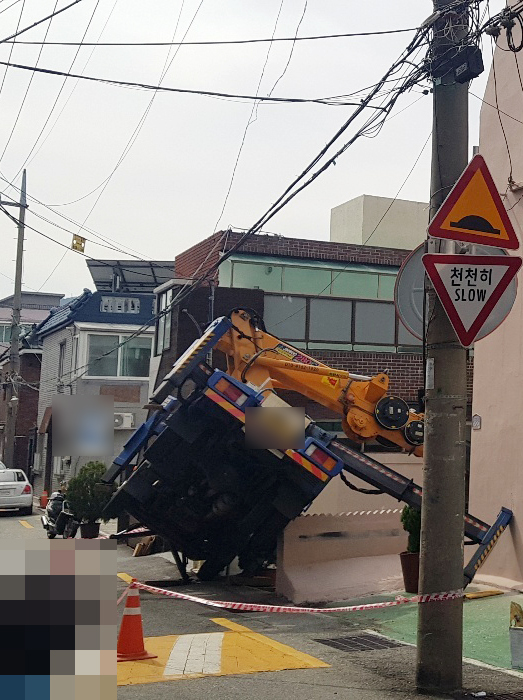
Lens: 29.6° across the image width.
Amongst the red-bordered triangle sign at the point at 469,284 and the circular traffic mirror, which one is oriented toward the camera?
the red-bordered triangle sign

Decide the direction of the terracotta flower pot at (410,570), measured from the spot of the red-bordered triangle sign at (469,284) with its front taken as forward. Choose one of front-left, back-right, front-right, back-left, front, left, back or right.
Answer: back

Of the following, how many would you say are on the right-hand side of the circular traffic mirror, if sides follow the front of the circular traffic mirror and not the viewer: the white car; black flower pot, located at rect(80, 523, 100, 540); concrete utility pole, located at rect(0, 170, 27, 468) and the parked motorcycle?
0

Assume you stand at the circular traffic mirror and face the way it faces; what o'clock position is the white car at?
The white car is roughly at 11 o'clock from the circular traffic mirror.

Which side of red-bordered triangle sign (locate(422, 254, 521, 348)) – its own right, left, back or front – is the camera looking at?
front

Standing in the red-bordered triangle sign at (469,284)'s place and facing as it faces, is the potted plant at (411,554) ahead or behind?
behind

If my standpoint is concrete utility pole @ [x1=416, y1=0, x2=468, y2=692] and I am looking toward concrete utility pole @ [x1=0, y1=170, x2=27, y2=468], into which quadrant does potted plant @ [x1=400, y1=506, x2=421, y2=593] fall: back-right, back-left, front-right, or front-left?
front-right

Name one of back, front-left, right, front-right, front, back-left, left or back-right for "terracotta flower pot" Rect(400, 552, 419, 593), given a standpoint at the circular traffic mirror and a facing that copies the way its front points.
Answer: front

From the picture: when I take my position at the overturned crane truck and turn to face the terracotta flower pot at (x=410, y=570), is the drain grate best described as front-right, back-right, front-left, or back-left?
front-right

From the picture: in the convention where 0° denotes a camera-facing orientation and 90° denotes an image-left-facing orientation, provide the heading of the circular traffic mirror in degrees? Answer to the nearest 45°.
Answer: approximately 180°

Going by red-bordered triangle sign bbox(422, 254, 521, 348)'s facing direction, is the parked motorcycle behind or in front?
behind

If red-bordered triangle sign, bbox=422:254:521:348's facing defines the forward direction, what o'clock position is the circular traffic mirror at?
The circular traffic mirror is roughly at 5 o'clock from the red-bordered triangle sign.

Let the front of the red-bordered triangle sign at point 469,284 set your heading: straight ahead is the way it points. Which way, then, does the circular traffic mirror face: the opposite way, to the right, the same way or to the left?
the opposite way

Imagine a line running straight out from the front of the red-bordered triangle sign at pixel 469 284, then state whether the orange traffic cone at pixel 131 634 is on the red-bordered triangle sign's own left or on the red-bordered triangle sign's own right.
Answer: on the red-bordered triangle sign's own right

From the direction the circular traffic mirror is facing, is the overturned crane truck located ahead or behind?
ahead

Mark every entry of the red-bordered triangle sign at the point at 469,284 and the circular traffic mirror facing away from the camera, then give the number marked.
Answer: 1

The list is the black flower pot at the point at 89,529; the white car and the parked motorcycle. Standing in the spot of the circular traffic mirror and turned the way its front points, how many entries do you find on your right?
0

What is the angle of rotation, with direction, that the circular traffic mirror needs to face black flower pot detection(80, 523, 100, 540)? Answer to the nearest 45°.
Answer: approximately 45° to its left

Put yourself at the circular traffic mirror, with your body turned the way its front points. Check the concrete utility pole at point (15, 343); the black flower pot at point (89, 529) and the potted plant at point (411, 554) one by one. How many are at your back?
0
